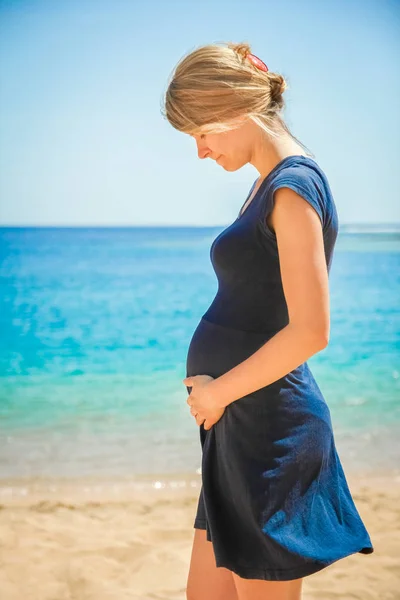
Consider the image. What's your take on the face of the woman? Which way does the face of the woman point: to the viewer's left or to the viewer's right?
to the viewer's left

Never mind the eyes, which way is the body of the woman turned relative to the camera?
to the viewer's left
